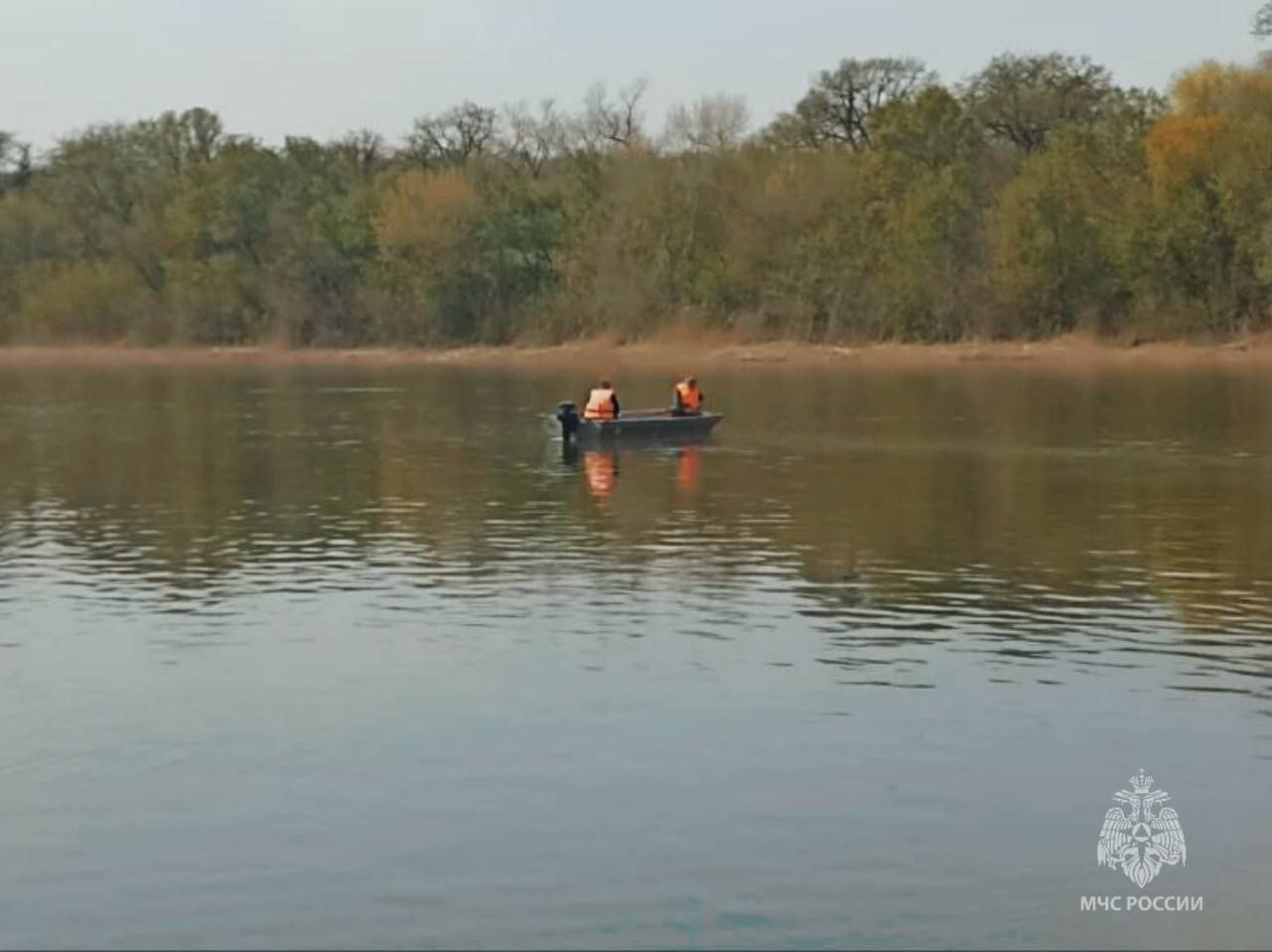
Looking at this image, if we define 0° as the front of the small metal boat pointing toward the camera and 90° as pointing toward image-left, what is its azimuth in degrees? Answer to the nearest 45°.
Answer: approximately 270°
